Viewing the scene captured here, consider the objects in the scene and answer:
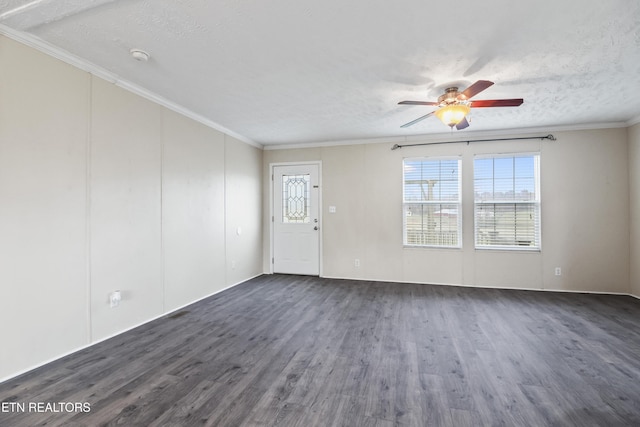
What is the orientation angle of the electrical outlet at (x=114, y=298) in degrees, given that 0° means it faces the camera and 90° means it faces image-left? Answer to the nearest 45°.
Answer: approximately 315°

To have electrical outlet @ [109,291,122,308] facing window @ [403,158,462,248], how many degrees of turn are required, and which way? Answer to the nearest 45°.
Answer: approximately 45° to its left

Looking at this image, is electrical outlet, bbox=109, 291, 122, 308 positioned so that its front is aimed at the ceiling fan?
yes

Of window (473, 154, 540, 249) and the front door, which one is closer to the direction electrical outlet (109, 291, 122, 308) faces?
the window

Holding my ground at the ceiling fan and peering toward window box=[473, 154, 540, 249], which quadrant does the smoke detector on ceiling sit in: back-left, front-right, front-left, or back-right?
back-left

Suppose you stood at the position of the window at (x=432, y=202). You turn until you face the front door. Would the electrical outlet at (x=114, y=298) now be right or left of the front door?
left

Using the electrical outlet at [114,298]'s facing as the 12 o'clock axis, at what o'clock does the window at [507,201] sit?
The window is roughly at 11 o'clock from the electrical outlet.

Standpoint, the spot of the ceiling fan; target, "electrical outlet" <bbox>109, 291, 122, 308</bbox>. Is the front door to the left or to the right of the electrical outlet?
right

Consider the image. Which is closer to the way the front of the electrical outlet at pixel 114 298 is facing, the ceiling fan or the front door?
the ceiling fan

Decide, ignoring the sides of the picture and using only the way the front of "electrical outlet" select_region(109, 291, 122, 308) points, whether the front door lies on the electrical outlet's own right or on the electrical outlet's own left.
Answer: on the electrical outlet's own left
